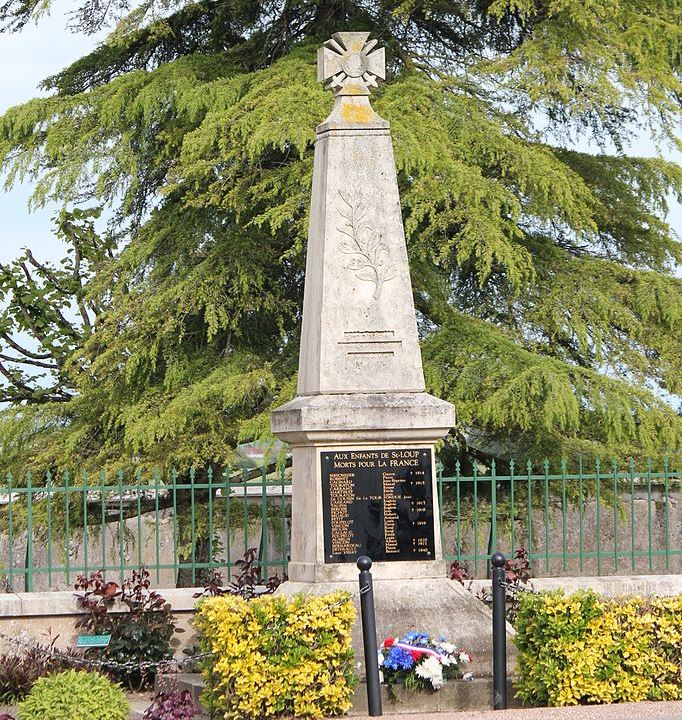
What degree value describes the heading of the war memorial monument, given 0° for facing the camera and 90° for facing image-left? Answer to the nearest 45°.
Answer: approximately 0°

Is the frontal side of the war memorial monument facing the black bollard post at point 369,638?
yes

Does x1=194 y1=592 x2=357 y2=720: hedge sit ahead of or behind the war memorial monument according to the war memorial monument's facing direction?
ahead

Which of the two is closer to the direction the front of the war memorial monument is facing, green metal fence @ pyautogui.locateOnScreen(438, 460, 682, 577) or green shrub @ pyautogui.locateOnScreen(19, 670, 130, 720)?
the green shrub

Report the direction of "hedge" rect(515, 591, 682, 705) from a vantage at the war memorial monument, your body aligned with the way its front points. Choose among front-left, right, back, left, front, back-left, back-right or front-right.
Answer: front-left

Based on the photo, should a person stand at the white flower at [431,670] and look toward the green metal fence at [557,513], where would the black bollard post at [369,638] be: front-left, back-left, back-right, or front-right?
back-left

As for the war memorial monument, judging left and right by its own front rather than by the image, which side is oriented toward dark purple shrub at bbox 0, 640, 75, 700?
right
